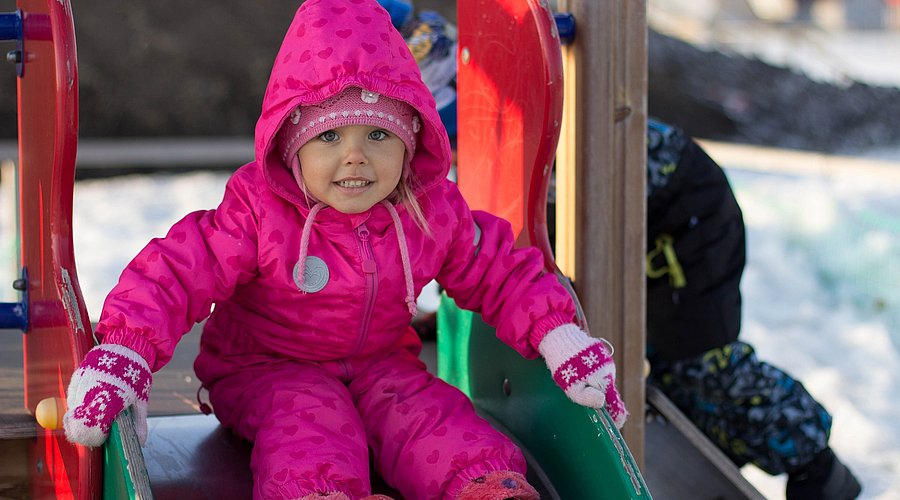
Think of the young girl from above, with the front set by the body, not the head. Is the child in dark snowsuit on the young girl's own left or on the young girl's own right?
on the young girl's own left

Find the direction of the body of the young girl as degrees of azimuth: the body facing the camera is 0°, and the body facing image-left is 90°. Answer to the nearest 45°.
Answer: approximately 0°
